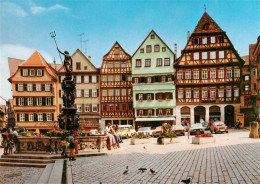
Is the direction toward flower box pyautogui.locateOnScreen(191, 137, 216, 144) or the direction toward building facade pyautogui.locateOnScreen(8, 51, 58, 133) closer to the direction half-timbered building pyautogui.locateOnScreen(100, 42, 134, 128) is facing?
the flower box

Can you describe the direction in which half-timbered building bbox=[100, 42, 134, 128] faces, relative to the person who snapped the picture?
facing the viewer

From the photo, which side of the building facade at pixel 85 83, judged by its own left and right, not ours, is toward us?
front

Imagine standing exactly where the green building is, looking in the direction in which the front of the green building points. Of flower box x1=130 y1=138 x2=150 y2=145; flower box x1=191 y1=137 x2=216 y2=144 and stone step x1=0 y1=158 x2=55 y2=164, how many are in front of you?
3

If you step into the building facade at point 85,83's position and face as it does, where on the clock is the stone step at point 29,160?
The stone step is roughly at 12 o'clock from the building facade.

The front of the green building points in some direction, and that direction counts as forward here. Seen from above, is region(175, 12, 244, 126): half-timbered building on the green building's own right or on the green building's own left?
on the green building's own left

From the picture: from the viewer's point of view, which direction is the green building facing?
toward the camera

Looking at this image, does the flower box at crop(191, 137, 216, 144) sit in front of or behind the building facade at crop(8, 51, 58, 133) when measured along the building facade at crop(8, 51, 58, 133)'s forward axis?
in front

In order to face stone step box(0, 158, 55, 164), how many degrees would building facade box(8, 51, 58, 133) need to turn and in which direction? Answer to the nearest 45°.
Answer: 0° — it already faces it

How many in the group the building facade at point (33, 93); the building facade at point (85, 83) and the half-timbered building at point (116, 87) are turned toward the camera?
3

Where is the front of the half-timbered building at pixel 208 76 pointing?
toward the camera
